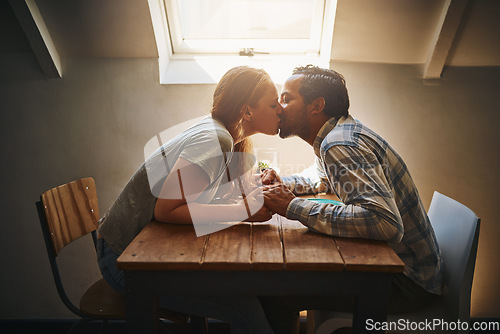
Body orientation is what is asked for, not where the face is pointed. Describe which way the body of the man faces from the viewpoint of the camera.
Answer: to the viewer's left

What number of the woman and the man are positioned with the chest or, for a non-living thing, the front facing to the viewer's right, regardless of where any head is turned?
1

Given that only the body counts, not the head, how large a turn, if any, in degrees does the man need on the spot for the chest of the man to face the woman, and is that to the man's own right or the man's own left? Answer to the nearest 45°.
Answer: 0° — they already face them

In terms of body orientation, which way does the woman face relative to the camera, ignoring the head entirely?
to the viewer's right

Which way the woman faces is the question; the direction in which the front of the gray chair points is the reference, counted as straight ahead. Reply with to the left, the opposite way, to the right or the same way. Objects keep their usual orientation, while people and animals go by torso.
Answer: the opposite way

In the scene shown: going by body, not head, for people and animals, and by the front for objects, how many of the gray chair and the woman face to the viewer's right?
1

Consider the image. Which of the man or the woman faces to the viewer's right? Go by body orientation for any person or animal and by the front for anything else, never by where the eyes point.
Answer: the woman

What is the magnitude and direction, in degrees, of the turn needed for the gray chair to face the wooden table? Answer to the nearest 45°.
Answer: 0° — it already faces it

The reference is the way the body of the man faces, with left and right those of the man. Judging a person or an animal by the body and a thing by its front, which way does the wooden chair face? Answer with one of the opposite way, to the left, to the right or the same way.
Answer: the opposite way
